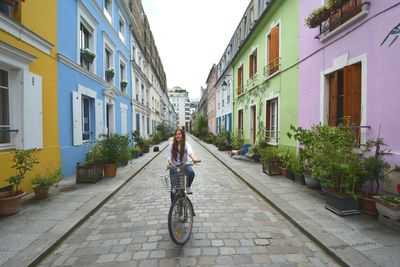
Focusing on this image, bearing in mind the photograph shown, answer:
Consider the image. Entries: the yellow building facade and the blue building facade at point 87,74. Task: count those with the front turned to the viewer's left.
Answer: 0

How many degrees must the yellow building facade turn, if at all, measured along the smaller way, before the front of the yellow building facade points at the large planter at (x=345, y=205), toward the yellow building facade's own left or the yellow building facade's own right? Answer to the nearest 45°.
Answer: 0° — it already faces it

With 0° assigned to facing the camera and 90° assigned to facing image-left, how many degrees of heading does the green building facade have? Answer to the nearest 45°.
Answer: approximately 45°

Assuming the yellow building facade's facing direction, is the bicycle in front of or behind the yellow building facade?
in front

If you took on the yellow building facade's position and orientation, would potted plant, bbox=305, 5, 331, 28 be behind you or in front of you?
in front

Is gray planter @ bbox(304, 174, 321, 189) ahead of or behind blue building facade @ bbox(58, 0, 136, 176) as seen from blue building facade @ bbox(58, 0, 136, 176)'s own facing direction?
ahead

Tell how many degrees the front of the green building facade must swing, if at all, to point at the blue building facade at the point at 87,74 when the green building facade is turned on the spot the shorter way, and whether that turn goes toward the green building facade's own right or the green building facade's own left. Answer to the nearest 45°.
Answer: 0° — it already faces it

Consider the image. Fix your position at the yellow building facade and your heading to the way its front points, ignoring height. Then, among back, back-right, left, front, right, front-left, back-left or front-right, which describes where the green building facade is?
front-left

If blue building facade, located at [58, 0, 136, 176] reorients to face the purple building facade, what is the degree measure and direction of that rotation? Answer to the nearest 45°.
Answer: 0° — it already faces it

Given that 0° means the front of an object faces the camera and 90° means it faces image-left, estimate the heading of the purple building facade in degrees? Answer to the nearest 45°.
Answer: approximately 45°

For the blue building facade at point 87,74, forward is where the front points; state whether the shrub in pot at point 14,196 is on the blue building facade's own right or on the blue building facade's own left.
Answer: on the blue building facade's own right

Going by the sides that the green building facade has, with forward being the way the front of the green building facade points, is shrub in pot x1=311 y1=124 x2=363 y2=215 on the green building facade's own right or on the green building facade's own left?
on the green building facade's own left

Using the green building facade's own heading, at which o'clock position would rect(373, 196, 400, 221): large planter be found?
The large planter is roughly at 10 o'clock from the green building facade.

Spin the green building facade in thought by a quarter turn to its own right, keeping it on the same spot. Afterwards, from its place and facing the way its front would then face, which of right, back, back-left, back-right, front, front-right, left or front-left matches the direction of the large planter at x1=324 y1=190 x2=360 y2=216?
back-left

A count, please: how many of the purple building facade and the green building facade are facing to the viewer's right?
0

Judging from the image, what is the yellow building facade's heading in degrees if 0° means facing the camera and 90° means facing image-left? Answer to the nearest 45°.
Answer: approximately 315°
